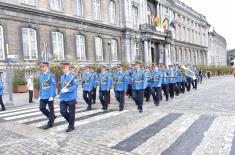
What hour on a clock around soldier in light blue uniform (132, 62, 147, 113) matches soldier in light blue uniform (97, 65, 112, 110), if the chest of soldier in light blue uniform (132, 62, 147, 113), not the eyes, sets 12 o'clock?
soldier in light blue uniform (97, 65, 112, 110) is roughly at 2 o'clock from soldier in light blue uniform (132, 62, 147, 113).

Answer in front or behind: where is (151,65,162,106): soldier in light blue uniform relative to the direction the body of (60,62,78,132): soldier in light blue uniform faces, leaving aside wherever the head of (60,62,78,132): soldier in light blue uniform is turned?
behind

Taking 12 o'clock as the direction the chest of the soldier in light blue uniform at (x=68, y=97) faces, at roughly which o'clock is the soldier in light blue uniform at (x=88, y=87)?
the soldier in light blue uniform at (x=88, y=87) is roughly at 5 o'clock from the soldier in light blue uniform at (x=68, y=97).

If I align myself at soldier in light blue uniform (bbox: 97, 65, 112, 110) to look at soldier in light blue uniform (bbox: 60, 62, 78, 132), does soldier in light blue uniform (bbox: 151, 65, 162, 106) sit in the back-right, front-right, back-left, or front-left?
back-left

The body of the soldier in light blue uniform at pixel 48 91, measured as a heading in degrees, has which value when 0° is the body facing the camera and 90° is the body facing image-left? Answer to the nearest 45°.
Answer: approximately 45°

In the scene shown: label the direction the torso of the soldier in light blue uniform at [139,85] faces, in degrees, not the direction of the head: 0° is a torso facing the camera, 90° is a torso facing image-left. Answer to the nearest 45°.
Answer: approximately 45°

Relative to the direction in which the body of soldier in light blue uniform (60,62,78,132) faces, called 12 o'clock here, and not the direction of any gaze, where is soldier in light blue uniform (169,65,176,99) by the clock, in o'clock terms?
soldier in light blue uniform (169,65,176,99) is roughly at 6 o'clock from soldier in light blue uniform (60,62,78,132).

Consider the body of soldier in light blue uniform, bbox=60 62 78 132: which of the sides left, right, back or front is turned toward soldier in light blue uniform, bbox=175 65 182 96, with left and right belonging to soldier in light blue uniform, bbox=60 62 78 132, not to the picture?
back

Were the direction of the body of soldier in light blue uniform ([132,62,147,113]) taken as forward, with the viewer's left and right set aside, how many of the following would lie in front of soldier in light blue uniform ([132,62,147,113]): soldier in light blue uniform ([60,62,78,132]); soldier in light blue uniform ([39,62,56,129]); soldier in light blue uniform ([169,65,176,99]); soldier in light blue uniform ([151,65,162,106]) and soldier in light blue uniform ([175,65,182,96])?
2
